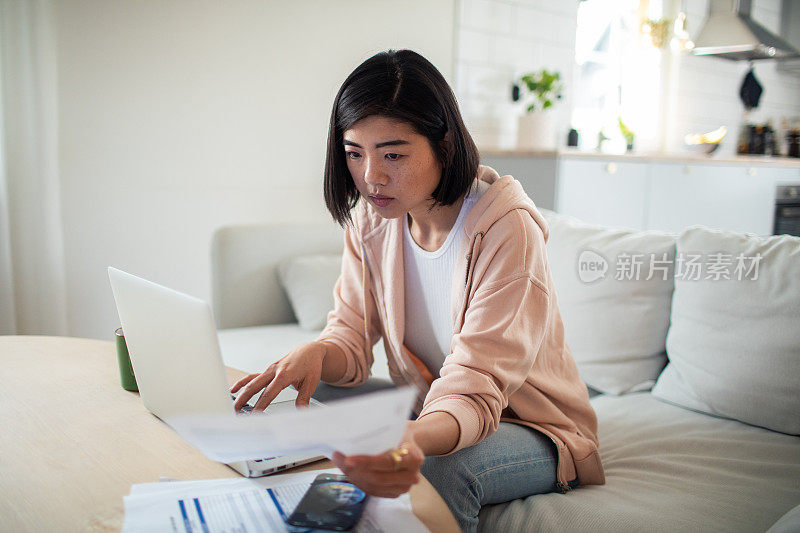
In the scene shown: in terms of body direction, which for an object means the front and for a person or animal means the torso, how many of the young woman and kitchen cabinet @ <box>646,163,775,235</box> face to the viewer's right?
0

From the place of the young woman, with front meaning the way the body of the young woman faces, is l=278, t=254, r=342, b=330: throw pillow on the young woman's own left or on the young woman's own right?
on the young woman's own right

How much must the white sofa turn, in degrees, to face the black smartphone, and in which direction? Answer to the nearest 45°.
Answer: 0° — it already faces it

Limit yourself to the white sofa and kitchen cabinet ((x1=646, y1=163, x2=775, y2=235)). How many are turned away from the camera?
0

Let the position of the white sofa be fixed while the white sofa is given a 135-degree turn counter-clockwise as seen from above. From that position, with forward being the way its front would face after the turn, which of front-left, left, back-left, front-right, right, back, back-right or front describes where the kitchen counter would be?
left

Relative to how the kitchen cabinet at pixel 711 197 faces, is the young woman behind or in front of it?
in front

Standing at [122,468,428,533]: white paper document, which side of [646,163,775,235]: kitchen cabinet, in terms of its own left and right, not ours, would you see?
front

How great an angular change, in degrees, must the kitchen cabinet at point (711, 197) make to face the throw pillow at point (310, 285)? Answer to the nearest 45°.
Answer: approximately 45° to its right

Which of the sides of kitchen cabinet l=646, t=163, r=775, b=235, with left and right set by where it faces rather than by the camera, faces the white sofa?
front

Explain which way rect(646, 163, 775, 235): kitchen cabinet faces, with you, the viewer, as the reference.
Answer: facing the viewer

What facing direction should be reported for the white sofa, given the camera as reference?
facing the viewer and to the left of the viewer

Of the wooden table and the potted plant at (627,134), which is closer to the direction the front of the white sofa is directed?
the wooden table
